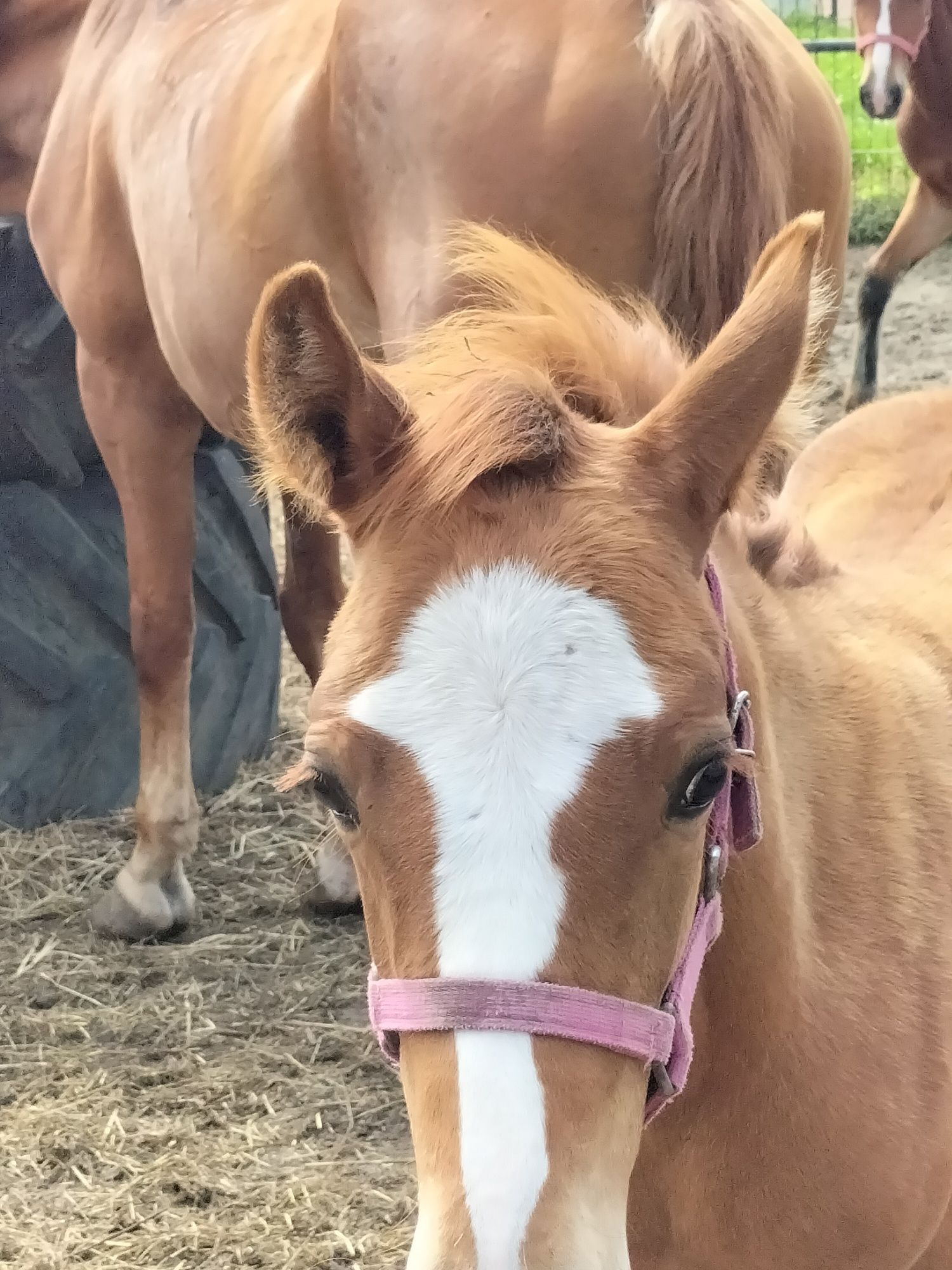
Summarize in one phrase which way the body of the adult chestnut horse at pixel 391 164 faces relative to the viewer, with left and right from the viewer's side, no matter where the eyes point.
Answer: facing away from the viewer and to the left of the viewer

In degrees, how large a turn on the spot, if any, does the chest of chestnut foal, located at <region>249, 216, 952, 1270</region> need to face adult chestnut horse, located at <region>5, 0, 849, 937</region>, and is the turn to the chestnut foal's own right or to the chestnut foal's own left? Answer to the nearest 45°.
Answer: approximately 135° to the chestnut foal's own right

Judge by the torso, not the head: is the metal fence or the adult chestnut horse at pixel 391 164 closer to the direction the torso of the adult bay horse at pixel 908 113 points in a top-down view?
the adult chestnut horse

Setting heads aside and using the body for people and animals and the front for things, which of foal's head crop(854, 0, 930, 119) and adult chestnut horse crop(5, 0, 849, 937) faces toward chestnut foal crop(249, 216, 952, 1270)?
the foal's head

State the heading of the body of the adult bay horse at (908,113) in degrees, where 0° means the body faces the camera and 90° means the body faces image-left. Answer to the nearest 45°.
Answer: approximately 45°

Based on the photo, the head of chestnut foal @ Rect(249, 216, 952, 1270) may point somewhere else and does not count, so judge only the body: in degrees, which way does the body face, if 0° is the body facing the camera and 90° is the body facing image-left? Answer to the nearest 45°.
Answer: approximately 45°

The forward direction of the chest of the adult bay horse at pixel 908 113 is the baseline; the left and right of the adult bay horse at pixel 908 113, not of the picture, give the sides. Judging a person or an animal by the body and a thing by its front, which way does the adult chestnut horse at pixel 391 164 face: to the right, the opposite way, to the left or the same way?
to the right

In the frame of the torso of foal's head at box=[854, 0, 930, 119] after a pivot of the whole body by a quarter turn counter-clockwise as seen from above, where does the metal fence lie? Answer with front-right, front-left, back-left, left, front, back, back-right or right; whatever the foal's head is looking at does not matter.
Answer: left
